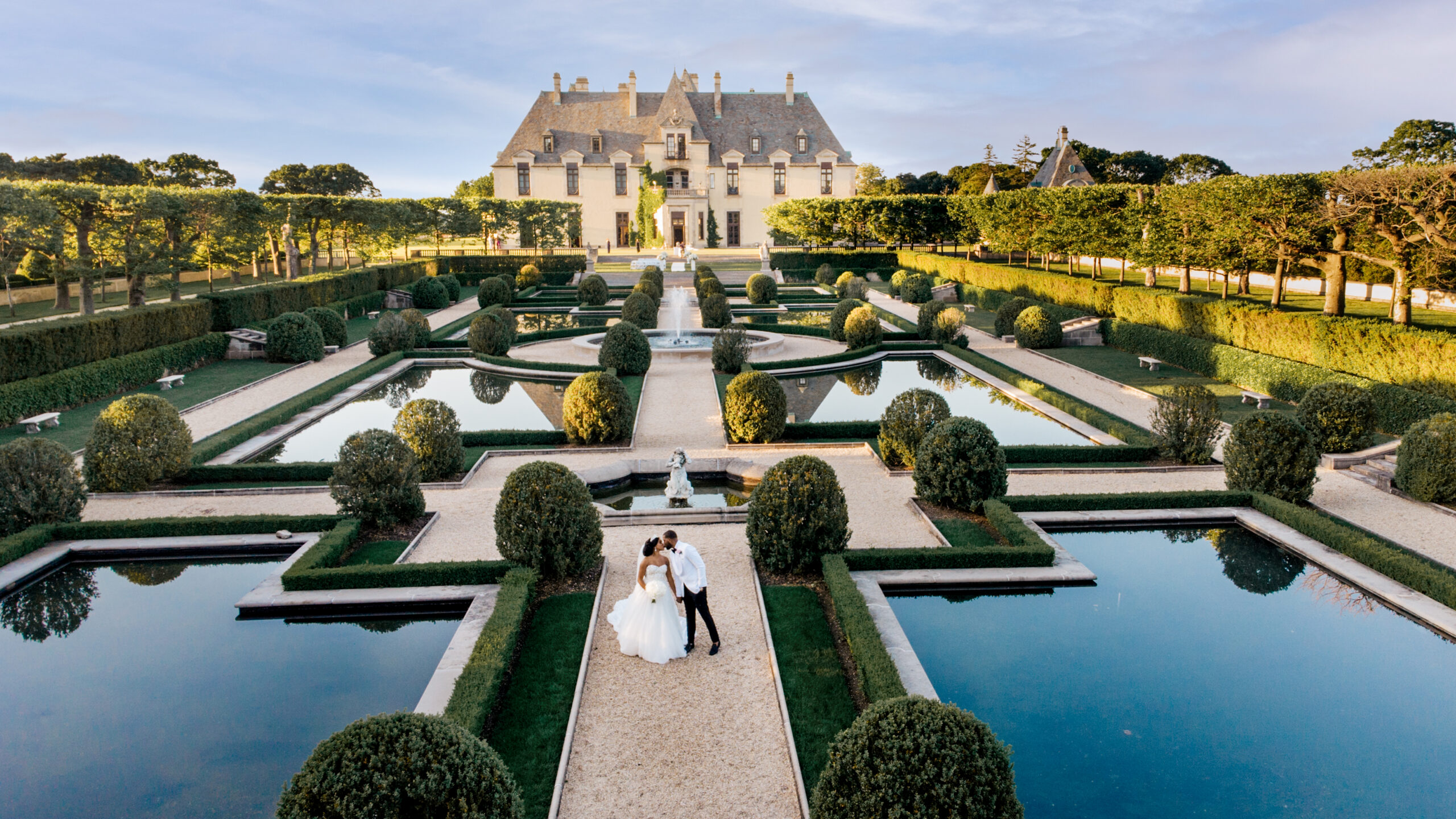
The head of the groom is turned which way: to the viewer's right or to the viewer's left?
to the viewer's left

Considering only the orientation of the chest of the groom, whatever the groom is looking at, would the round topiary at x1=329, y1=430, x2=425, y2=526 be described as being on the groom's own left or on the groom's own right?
on the groom's own right

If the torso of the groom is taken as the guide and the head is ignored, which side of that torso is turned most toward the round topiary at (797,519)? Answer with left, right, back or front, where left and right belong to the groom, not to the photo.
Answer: back

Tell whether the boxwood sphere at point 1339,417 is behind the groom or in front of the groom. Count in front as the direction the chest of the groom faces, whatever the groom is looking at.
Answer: behind

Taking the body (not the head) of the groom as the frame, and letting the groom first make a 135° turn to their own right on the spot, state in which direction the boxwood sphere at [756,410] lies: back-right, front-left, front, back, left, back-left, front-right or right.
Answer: front

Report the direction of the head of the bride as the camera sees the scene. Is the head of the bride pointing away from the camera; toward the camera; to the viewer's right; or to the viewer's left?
to the viewer's right

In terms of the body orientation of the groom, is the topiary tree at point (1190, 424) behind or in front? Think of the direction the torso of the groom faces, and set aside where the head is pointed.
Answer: behind

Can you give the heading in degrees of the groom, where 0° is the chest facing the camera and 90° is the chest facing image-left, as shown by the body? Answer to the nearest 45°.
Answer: approximately 45°

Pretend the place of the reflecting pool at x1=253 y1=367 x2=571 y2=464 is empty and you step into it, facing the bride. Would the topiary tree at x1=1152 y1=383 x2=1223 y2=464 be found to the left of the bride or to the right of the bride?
left

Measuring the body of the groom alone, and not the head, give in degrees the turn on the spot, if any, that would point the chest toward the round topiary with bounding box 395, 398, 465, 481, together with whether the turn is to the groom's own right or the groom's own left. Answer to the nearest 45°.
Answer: approximately 90° to the groom's own right

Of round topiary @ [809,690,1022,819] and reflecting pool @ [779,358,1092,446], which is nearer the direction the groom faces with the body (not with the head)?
the round topiary
